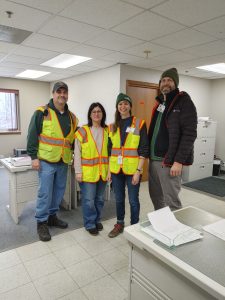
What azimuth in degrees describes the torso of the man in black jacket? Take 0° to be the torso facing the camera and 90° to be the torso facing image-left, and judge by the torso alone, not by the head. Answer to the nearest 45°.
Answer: approximately 45°

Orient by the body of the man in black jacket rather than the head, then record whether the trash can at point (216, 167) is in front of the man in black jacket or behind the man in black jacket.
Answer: behind

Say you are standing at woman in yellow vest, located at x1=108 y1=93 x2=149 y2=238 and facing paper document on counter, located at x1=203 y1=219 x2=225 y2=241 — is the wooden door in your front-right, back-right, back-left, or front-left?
back-left

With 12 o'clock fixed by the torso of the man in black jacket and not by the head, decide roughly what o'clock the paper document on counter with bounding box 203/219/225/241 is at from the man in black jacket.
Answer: The paper document on counter is roughly at 10 o'clock from the man in black jacket.

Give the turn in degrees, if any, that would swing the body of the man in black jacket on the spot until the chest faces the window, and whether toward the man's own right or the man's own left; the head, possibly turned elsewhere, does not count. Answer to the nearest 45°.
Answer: approximately 90° to the man's own right

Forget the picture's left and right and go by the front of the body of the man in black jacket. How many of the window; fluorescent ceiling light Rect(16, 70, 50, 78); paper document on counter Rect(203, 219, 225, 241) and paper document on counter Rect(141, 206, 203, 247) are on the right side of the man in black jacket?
2

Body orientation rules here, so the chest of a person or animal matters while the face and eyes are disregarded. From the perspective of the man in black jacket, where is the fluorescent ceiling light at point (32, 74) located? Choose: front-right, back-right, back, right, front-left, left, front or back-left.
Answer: right

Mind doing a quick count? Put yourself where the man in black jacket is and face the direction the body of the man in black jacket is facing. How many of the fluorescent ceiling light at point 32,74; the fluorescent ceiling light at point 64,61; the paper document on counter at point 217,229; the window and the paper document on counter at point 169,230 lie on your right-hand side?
3

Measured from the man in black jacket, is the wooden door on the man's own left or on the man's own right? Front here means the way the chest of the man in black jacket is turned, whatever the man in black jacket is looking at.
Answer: on the man's own right

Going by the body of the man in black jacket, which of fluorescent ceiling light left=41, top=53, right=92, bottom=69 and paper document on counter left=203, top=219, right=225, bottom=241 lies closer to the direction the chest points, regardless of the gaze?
the paper document on counter

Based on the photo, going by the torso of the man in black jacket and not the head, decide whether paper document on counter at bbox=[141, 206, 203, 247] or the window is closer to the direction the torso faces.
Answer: the paper document on counter

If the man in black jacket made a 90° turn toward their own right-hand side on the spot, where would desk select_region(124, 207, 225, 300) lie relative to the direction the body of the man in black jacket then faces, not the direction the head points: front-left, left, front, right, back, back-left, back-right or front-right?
back-left
